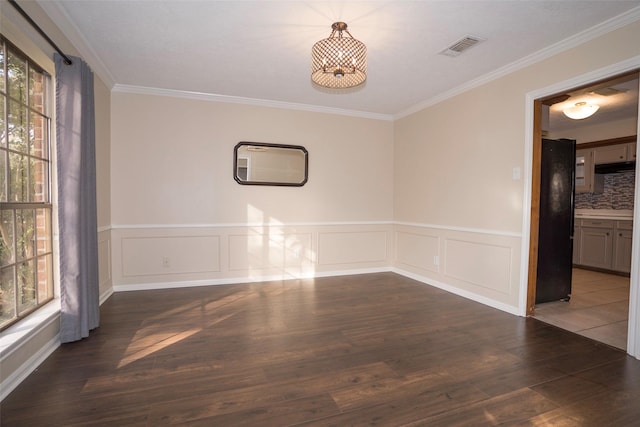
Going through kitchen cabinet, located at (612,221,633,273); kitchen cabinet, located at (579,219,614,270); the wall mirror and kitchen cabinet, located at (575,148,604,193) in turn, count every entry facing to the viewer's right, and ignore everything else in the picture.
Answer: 0

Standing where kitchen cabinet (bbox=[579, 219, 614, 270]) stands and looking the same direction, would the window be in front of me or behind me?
in front

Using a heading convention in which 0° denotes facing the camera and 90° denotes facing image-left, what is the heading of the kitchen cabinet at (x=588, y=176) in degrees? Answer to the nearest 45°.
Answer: approximately 45°

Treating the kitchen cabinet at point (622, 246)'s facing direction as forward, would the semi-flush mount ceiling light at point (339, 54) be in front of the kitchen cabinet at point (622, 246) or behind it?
in front

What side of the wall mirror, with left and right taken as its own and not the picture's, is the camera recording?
front

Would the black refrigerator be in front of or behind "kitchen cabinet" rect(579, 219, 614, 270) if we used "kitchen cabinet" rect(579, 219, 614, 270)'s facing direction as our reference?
in front

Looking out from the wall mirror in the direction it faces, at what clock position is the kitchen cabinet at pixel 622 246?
The kitchen cabinet is roughly at 9 o'clock from the wall mirror.
